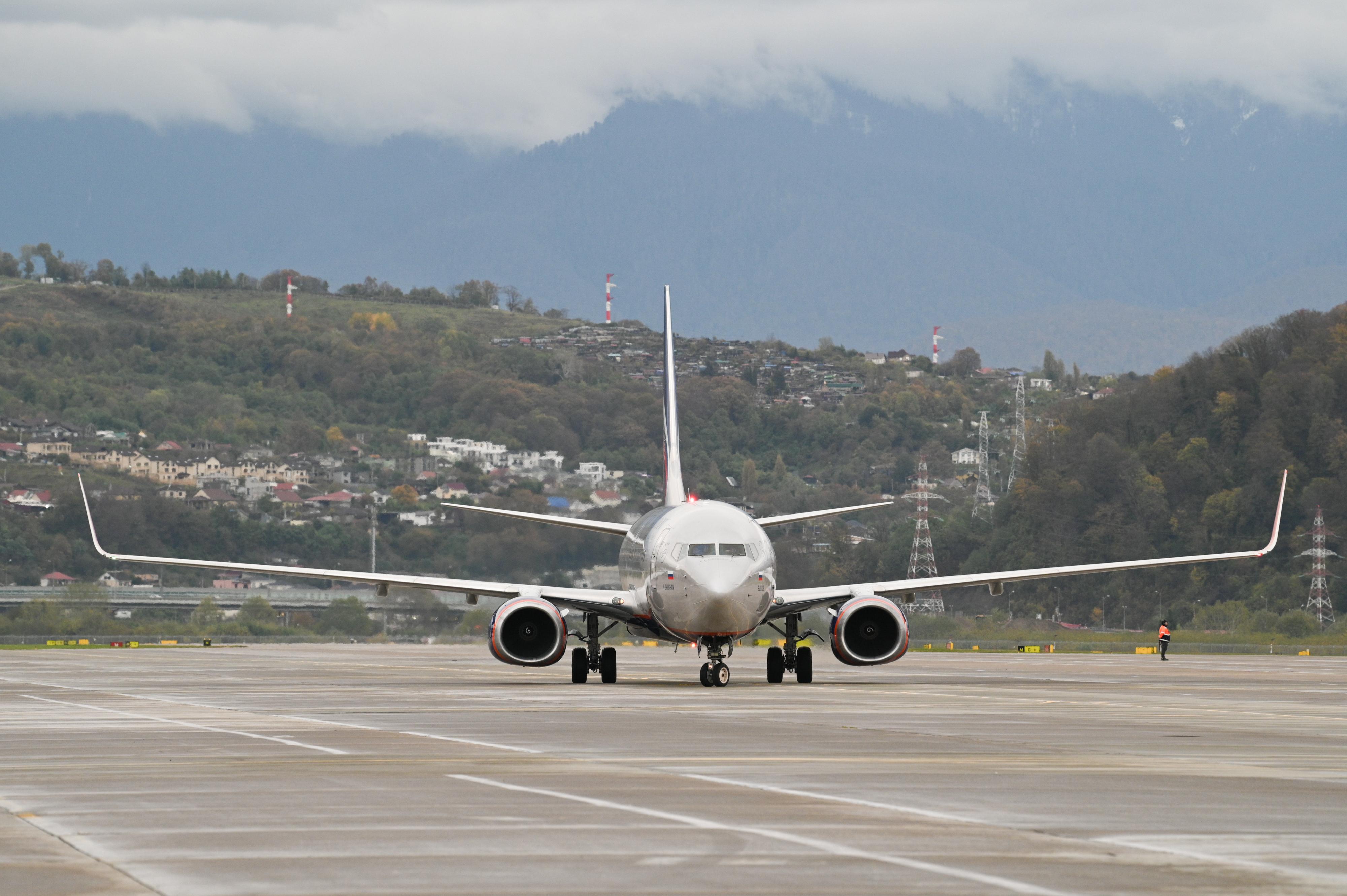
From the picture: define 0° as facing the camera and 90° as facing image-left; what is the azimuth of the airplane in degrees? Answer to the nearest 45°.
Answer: approximately 0°
